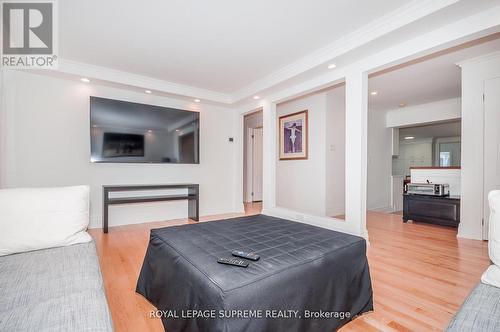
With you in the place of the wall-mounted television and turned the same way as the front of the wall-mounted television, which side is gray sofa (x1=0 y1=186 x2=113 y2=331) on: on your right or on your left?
on your right

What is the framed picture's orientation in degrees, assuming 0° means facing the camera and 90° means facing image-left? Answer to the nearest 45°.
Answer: approximately 45°

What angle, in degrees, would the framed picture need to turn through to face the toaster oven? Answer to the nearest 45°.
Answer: approximately 135° to its left

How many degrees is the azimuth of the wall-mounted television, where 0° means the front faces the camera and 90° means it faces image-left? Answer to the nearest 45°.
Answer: approximately 315°

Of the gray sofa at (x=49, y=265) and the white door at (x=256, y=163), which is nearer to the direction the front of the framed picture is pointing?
the gray sofa

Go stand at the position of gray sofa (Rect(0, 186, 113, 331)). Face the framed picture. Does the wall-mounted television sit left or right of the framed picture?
left

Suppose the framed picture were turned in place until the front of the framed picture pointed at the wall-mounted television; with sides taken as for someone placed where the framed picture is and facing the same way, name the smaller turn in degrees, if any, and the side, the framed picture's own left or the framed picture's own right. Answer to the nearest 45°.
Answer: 0° — it already faces it

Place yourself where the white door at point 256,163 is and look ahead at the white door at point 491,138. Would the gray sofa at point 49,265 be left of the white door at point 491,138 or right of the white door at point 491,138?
right

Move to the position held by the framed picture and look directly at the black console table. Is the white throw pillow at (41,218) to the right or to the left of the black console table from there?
left
